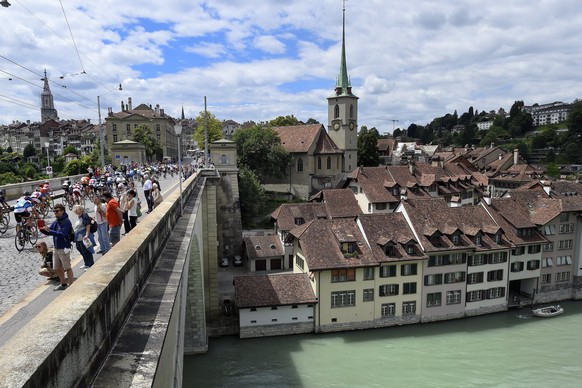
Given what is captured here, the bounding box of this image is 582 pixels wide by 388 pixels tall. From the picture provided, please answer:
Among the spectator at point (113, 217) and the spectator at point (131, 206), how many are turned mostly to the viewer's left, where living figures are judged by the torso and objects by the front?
2

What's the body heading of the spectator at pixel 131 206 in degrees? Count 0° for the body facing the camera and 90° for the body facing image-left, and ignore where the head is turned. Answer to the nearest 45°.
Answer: approximately 90°

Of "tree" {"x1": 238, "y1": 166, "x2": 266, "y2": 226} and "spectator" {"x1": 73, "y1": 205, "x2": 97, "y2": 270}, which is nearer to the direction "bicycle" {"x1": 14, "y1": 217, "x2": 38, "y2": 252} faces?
the spectator

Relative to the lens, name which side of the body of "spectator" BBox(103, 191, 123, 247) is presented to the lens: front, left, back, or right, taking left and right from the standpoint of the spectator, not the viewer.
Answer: left

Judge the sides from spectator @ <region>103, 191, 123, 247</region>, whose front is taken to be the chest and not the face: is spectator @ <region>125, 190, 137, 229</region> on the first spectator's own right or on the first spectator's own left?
on the first spectator's own right

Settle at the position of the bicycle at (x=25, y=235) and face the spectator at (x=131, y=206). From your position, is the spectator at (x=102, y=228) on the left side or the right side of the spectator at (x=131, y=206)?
right
